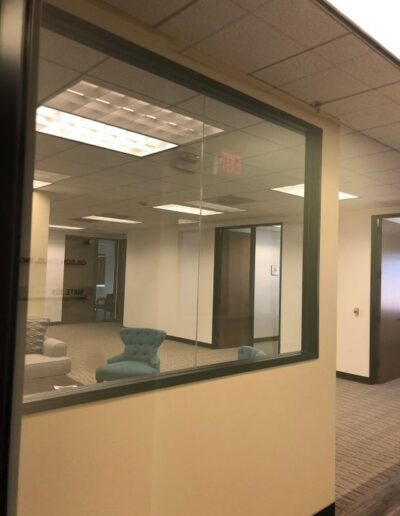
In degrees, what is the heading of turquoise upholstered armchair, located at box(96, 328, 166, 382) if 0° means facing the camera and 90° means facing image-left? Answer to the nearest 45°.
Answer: approximately 45°

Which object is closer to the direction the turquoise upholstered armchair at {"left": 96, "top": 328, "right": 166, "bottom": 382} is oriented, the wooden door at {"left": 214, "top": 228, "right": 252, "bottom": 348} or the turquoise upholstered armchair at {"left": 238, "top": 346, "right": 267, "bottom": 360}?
the turquoise upholstered armchair

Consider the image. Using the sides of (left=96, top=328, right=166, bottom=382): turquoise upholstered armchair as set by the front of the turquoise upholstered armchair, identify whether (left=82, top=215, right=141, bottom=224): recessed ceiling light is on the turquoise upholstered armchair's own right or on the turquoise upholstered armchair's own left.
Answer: on the turquoise upholstered armchair's own right

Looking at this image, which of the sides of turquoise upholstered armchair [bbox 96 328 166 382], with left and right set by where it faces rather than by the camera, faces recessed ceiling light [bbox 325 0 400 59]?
left

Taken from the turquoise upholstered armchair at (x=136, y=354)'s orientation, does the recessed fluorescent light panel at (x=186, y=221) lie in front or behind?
behind

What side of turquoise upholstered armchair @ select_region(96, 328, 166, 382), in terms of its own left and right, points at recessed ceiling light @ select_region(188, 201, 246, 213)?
back

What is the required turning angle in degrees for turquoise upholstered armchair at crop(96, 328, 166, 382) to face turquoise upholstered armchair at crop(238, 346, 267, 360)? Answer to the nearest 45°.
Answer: approximately 90° to its left
